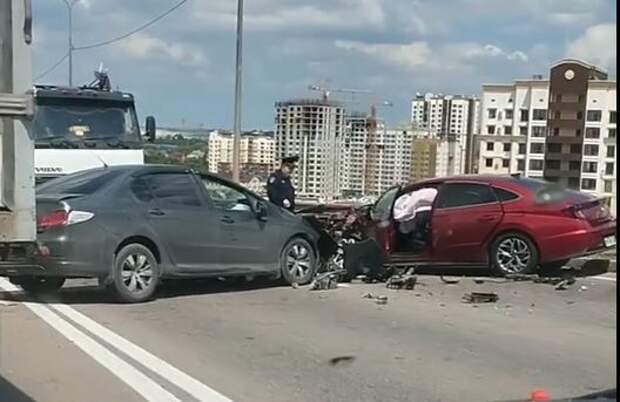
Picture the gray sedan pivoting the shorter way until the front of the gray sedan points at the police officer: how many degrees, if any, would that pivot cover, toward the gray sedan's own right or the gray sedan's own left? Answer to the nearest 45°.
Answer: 0° — it already faces them

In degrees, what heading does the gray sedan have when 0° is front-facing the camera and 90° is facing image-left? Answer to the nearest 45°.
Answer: approximately 225°

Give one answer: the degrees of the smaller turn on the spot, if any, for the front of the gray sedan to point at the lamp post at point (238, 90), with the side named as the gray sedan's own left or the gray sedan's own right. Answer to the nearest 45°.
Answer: approximately 45° to the gray sedan's own left

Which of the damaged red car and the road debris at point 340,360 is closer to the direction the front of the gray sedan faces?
the damaged red car

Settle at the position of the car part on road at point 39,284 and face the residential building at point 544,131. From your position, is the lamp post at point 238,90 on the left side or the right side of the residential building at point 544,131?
left

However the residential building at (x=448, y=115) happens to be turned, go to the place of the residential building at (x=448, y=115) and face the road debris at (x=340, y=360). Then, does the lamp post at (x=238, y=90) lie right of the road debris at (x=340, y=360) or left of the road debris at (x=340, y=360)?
right
